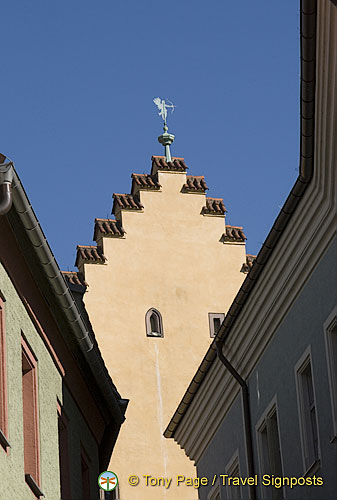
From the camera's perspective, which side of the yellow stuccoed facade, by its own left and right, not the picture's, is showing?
front

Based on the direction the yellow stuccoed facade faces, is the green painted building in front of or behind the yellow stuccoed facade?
in front
